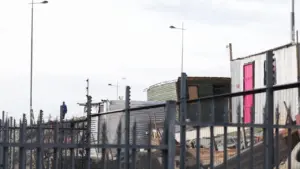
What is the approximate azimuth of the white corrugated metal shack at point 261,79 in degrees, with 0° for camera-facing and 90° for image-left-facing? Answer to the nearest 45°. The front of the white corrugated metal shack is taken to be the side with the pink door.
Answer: approximately 45°
